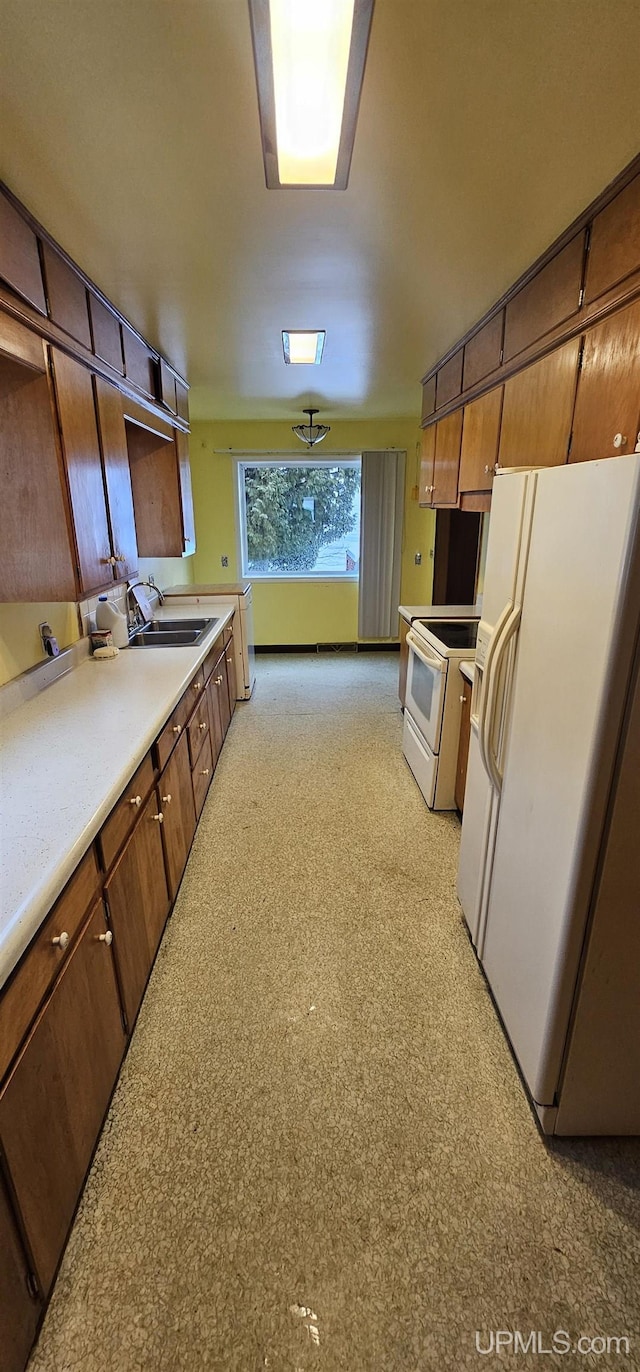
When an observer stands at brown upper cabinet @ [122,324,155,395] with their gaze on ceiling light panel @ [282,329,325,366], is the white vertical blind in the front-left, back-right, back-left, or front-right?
front-left

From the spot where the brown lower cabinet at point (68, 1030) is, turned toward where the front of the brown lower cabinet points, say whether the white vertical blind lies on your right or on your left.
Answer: on your left

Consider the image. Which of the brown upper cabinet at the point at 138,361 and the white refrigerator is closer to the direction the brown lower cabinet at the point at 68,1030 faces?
the white refrigerator

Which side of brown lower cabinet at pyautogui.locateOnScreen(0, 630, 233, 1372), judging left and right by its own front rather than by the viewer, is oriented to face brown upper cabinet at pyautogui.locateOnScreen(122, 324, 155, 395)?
left

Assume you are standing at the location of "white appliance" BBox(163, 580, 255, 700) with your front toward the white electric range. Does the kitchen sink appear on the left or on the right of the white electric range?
right

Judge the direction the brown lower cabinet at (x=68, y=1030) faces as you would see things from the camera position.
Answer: facing to the right of the viewer

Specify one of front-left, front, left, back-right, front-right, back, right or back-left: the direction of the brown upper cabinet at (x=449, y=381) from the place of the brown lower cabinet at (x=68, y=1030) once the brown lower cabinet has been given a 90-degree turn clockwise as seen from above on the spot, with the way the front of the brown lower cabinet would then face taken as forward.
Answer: back-left

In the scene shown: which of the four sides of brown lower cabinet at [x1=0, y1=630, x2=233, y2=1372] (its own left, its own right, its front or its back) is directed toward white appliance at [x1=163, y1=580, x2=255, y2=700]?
left

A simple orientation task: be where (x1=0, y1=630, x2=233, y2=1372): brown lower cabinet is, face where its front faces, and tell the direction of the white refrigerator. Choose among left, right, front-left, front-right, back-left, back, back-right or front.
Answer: front
